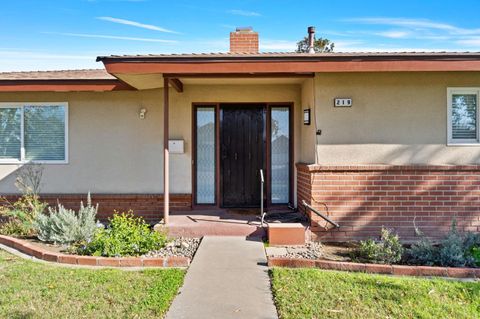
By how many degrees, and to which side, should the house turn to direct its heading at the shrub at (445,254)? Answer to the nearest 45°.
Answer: approximately 45° to its left

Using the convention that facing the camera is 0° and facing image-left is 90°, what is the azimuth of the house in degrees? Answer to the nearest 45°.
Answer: approximately 0°

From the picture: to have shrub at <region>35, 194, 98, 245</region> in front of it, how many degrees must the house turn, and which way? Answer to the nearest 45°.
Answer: approximately 45° to its right

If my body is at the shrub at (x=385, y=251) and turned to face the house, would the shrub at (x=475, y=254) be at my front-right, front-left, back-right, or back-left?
back-right

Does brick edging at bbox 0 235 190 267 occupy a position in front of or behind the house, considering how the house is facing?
in front

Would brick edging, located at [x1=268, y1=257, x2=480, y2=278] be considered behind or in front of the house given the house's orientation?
in front
